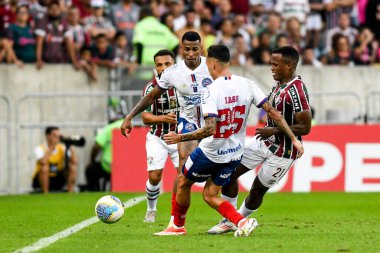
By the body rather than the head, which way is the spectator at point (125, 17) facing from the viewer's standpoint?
toward the camera

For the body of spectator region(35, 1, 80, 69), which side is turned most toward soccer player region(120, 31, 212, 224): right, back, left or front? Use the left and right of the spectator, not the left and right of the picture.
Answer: front

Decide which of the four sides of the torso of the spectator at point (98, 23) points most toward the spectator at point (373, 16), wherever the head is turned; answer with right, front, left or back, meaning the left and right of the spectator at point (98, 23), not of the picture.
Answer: left

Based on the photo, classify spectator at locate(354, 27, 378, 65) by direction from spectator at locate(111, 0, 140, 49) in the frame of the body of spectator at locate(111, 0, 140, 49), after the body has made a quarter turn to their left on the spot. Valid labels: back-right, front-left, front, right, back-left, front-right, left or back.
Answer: front

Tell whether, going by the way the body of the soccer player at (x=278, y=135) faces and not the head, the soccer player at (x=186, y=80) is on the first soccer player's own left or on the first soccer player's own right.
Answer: on the first soccer player's own right

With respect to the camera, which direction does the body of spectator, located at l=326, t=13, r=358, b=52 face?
toward the camera

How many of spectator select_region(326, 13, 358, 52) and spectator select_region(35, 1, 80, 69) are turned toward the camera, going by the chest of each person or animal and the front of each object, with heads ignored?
2
